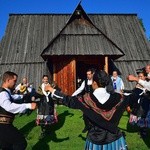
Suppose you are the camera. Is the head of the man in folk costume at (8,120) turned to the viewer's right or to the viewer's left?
to the viewer's right

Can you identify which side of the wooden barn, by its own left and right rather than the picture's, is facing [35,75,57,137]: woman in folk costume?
front

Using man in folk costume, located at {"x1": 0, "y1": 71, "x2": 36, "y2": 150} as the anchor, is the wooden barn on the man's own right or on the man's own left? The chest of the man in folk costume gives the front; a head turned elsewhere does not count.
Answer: on the man's own left

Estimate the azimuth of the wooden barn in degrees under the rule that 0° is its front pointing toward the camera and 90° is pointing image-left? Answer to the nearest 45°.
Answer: approximately 0°

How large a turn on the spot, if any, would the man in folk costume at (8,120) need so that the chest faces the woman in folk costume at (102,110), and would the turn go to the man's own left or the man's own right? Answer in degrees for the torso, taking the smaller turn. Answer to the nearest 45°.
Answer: approximately 45° to the man's own right

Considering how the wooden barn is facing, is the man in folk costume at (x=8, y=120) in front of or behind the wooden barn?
in front

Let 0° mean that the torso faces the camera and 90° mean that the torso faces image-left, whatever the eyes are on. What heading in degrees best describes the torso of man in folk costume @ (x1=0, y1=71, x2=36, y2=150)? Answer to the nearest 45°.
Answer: approximately 270°

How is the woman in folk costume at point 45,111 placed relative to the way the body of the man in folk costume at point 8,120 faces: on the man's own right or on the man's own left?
on the man's own left

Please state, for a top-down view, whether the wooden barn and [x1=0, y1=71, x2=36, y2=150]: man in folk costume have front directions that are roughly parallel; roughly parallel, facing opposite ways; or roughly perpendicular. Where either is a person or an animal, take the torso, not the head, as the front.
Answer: roughly perpendicular

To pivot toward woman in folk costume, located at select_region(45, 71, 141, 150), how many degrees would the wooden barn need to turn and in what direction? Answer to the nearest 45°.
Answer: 0° — it already faces them
